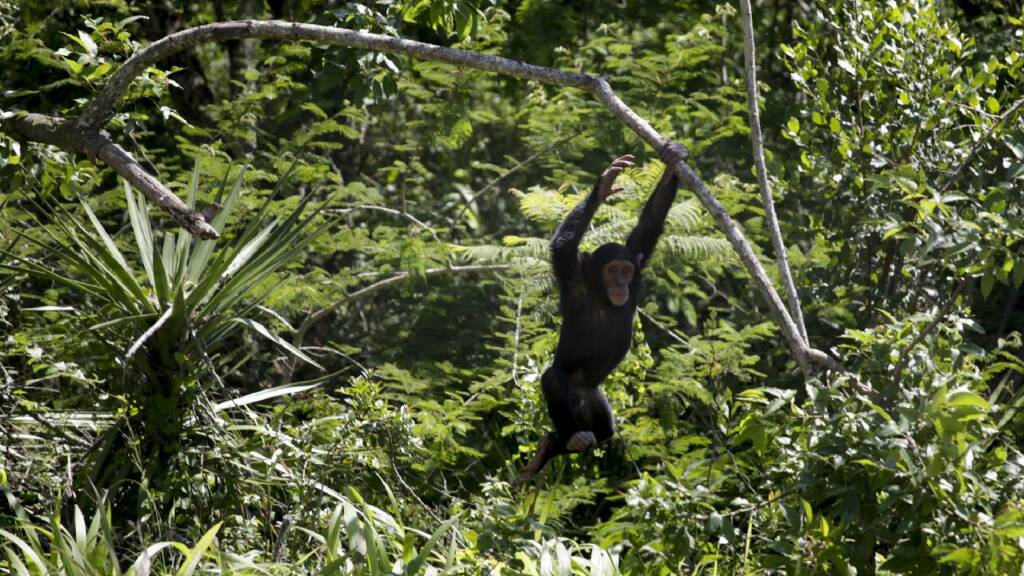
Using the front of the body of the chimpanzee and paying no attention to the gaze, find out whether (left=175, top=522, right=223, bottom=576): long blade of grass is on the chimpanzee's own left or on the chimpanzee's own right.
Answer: on the chimpanzee's own right

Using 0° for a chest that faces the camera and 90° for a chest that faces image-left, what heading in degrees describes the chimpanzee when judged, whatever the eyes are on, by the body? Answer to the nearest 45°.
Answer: approximately 315°

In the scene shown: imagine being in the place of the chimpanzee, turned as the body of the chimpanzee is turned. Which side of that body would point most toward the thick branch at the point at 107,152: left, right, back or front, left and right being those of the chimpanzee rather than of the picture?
right

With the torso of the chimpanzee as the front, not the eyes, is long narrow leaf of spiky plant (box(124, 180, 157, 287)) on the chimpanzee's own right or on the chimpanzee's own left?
on the chimpanzee's own right
